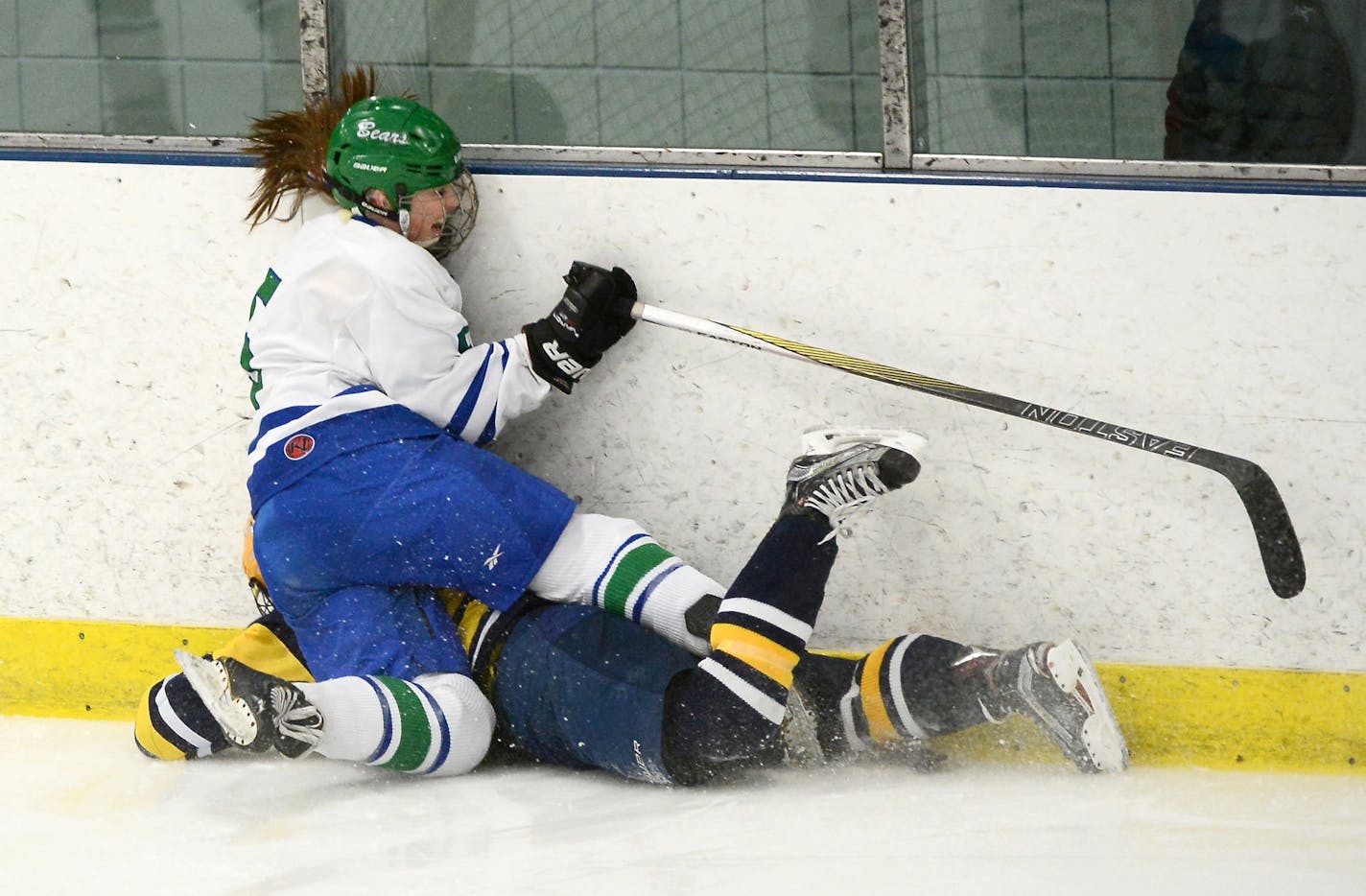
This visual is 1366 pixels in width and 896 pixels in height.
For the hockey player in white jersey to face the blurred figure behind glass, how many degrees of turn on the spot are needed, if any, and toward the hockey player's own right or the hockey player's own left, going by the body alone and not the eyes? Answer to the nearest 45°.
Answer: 0° — they already face them
